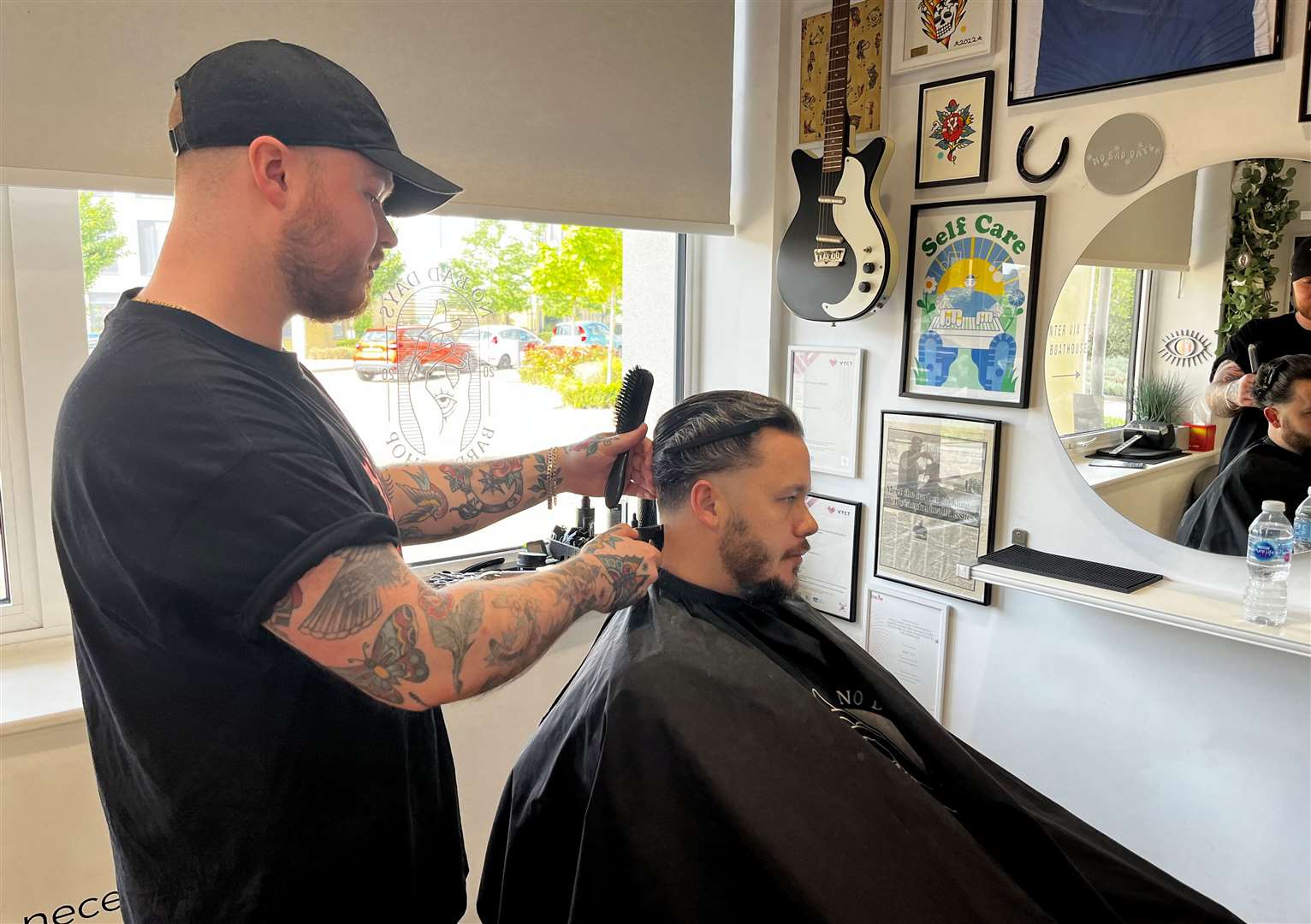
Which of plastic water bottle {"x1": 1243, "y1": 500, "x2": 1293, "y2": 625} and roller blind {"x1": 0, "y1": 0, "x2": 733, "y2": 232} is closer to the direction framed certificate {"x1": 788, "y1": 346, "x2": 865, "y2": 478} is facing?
the roller blind

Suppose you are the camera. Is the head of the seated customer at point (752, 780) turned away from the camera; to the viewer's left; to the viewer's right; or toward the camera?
to the viewer's right

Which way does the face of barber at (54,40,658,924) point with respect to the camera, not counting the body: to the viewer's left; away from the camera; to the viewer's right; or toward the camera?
to the viewer's right

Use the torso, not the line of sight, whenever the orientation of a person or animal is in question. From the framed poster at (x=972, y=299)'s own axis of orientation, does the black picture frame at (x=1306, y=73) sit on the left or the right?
on its left

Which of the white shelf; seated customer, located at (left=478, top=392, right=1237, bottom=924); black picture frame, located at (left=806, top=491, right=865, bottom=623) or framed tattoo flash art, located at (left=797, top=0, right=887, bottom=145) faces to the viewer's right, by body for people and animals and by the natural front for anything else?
the seated customer

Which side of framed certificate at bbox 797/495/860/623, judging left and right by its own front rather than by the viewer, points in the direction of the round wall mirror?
left

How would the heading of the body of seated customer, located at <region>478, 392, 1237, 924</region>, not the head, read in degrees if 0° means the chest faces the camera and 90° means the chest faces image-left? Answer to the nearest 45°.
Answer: approximately 270°

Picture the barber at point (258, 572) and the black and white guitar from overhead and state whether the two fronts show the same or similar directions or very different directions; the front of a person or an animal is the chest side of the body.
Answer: very different directions
